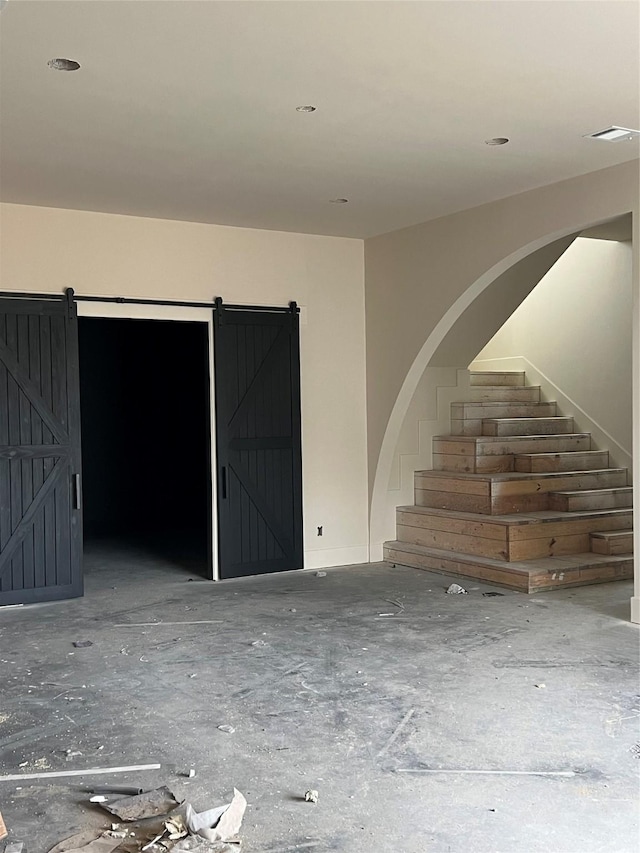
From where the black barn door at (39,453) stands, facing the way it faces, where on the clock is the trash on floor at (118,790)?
The trash on floor is roughly at 12 o'clock from the black barn door.

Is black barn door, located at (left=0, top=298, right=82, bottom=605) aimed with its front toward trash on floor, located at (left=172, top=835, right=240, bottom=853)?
yes

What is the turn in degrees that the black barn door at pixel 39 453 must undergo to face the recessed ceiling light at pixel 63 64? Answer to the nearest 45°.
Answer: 0° — it already faces it

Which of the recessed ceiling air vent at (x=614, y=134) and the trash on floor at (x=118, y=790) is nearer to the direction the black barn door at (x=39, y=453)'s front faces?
the trash on floor

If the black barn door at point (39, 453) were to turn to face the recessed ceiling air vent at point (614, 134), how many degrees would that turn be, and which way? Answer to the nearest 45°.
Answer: approximately 45° to its left

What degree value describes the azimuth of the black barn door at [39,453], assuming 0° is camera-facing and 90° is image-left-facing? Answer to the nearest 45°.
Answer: approximately 0°

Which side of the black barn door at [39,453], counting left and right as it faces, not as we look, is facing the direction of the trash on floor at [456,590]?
left

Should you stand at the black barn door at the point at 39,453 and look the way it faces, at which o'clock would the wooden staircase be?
The wooden staircase is roughly at 9 o'clock from the black barn door.

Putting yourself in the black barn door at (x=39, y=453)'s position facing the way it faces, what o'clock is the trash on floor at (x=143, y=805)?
The trash on floor is roughly at 12 o'clock from the black barn door.
